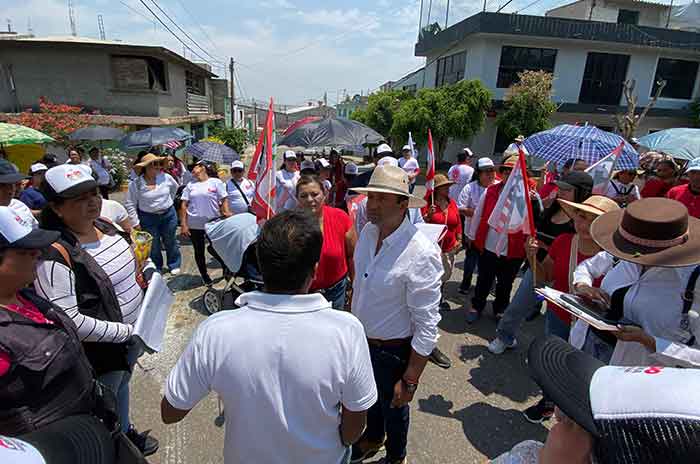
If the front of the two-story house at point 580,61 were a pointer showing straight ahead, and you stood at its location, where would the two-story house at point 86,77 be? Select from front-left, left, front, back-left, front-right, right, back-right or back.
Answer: front-right

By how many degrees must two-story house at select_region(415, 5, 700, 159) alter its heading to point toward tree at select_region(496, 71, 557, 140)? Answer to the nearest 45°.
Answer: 0° — it already faces it

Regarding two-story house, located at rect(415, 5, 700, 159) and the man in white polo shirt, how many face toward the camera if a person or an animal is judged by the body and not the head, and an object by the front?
1

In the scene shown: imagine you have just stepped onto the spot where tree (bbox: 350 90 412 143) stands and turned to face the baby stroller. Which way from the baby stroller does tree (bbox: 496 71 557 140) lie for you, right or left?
left

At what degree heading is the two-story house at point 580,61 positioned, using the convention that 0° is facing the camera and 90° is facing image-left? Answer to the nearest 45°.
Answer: approximately 0°

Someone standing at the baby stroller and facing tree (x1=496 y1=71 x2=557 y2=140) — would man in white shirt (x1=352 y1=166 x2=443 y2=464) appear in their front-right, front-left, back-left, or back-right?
back-right

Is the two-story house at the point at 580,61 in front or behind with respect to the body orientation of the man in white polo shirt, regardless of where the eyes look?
in front

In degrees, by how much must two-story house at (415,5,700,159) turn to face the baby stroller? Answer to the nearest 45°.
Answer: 0° — it already faces it

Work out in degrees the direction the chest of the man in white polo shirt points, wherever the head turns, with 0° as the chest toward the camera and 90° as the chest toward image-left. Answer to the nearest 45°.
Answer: approximately 180°

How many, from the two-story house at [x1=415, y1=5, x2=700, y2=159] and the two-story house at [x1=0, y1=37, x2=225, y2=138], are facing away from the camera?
0

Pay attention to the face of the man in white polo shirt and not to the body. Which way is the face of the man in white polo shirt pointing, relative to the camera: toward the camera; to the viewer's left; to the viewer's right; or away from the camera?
away from the camera
